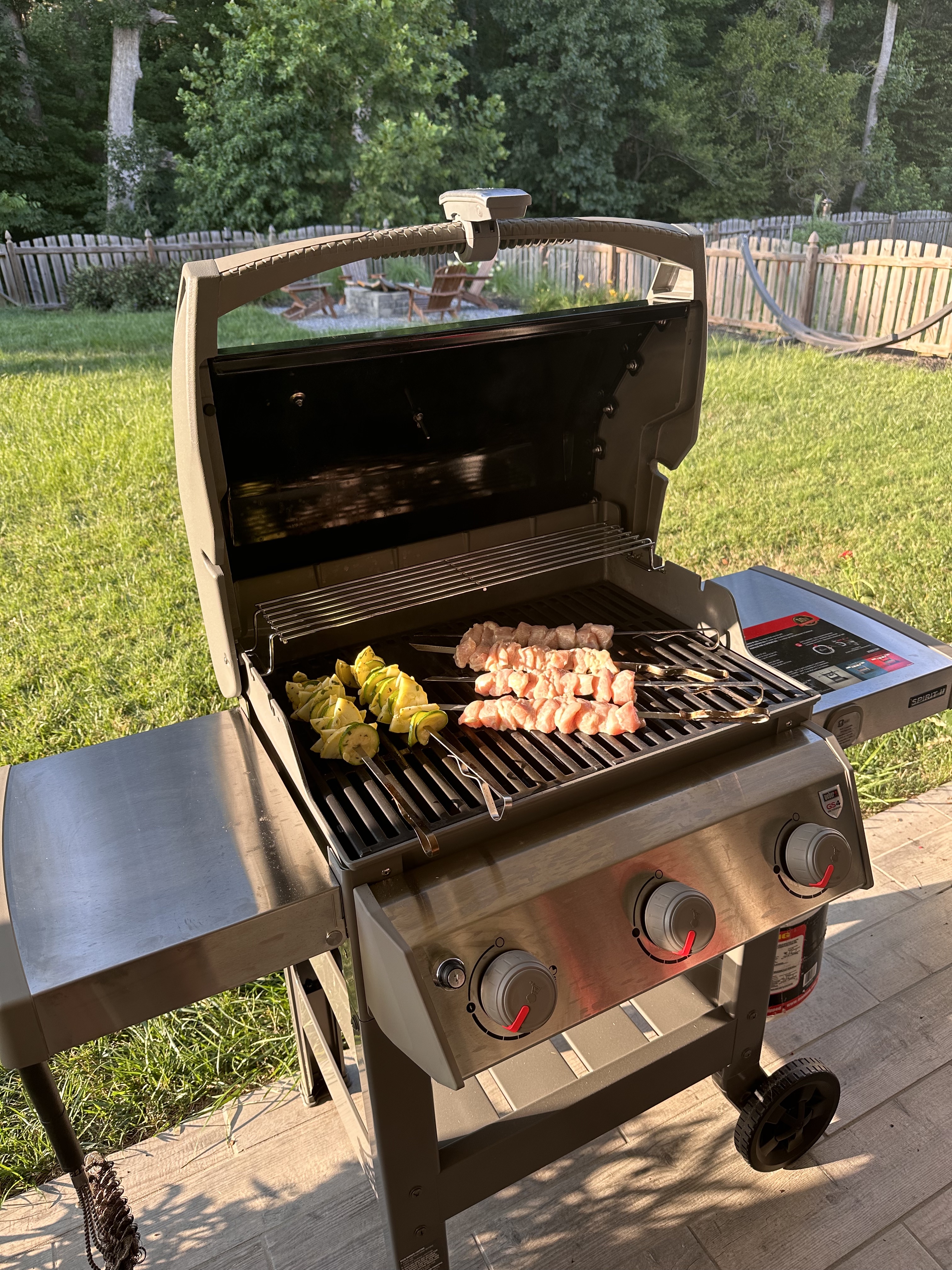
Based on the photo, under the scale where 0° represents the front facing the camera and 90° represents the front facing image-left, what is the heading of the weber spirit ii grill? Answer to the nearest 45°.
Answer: approximately 315°

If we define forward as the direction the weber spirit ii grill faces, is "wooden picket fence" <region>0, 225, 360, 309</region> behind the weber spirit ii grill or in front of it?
behind

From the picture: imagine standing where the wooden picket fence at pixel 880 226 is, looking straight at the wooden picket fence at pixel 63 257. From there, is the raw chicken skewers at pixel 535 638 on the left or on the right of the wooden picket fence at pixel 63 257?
left

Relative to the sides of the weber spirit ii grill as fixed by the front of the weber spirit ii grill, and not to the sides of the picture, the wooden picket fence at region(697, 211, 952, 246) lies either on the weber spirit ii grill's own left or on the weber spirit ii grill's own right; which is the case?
on the weber spirit ii grill's own left

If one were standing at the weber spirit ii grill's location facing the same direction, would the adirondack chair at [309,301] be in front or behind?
behind

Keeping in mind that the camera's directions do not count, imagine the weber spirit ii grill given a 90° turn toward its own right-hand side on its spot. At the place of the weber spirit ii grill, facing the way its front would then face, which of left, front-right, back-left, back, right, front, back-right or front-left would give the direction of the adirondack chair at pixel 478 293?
back-right

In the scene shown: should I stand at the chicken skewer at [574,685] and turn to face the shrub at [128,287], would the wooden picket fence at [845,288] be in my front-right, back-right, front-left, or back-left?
front-right

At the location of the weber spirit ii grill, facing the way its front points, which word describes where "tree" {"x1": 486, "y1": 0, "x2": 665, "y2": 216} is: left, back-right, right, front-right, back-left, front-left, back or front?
back-left

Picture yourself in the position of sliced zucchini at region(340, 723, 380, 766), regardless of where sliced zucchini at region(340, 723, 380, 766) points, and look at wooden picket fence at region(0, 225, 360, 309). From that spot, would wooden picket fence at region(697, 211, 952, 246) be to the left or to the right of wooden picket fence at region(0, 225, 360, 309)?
right

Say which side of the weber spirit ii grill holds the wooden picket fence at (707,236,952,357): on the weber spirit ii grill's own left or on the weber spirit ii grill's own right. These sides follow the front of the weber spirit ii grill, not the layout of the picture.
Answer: on the weber spirit ii grill's own left

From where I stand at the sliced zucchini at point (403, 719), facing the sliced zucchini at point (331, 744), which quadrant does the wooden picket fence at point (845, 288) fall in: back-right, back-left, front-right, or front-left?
back-right

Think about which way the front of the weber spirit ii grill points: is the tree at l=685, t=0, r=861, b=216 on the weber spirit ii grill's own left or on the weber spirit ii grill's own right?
on the weber spirit ii grill's own left
